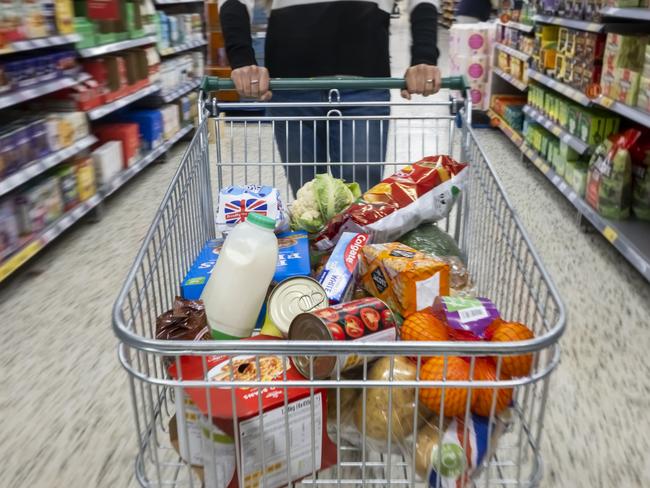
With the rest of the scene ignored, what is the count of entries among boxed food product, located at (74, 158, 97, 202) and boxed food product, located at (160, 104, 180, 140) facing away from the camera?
0

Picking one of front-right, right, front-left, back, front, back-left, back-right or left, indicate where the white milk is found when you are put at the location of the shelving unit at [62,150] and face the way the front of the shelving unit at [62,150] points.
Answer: front-right

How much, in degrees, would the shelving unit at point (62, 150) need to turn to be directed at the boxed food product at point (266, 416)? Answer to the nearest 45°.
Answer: approximately 45° to its right

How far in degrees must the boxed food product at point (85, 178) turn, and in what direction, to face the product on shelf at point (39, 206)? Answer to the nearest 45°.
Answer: approximately 90° to its right

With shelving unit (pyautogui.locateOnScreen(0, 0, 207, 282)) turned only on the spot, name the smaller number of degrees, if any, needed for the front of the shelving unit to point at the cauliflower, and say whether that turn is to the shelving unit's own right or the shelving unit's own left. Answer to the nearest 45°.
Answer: approximately 45° to the shelving unit's own right

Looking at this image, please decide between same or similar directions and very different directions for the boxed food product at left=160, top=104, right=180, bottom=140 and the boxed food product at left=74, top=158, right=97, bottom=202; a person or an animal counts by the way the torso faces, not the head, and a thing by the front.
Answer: same or similar directions

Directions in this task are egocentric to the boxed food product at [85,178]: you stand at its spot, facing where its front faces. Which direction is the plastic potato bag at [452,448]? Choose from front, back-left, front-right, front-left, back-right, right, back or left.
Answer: front-right

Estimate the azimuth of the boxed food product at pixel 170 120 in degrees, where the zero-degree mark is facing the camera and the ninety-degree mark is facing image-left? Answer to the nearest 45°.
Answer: approximately 315°

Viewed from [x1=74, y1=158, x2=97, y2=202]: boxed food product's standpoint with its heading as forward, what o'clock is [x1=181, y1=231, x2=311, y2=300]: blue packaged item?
The blue packaged item is roughly at 1 o'clock from the boxed food product.

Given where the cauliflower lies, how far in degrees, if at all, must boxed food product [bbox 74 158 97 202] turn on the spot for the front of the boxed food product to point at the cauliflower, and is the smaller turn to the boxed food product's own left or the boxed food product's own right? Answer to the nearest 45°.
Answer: approximately 45° to the boxed food product's own right

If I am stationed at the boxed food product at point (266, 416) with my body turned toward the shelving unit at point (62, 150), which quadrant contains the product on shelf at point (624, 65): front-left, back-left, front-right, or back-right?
front-right

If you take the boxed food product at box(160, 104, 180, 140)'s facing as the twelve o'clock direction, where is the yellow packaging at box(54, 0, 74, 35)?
The yellow packaging is roughly at 2 o'clock from the boxed food product.

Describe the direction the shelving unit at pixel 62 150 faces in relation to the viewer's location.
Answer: facing the viewer and to the right of the viewer

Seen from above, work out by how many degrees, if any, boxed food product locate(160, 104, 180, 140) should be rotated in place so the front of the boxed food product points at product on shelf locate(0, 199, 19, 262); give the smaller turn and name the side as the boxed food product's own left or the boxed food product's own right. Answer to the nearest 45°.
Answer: approximately 45° to the boxed food product's own right
